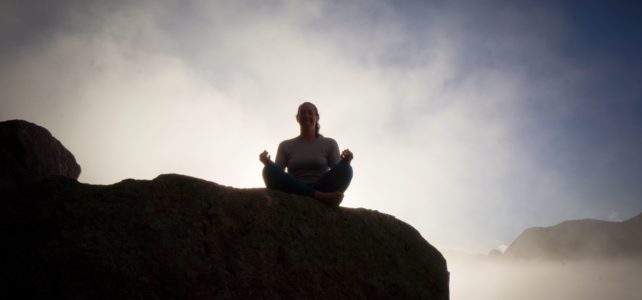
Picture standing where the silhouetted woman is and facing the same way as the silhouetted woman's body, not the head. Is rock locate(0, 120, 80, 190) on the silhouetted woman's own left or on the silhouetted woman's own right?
on the silhouetted woman's own right

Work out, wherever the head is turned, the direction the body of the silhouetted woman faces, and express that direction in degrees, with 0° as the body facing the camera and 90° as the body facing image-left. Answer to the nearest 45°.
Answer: approximately 0°
